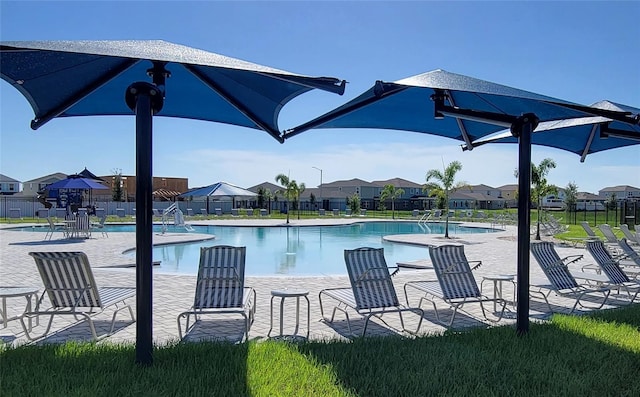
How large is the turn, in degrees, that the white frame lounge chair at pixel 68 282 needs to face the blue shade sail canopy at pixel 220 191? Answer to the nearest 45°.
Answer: approximately 45° to its left
